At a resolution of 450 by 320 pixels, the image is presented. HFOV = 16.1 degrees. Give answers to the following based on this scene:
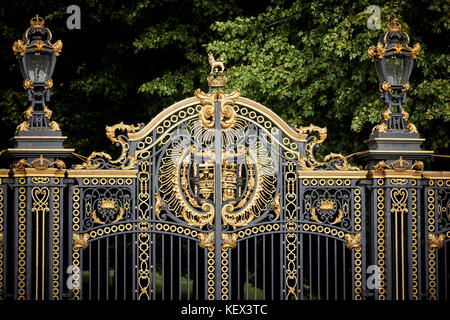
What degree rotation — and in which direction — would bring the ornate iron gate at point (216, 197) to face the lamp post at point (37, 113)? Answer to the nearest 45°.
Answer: approximately 90° to its right

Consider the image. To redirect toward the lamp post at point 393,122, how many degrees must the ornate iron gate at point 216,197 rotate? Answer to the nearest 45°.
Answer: approximately 90° to its left

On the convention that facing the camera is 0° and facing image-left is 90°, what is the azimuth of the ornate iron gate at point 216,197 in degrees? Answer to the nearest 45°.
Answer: approximately 0°
